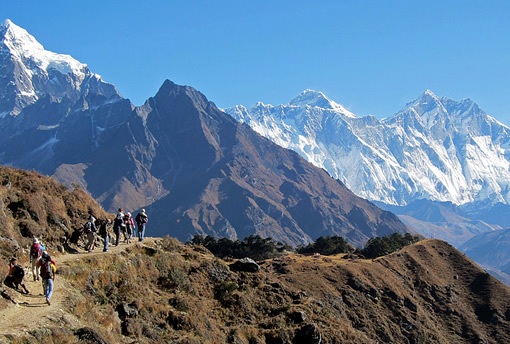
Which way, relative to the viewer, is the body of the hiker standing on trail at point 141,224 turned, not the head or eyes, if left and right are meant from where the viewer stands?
facing away from the viewer

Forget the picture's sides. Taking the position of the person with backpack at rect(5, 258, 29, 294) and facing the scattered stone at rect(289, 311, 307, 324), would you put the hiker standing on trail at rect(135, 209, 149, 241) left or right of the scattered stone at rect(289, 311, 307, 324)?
left
